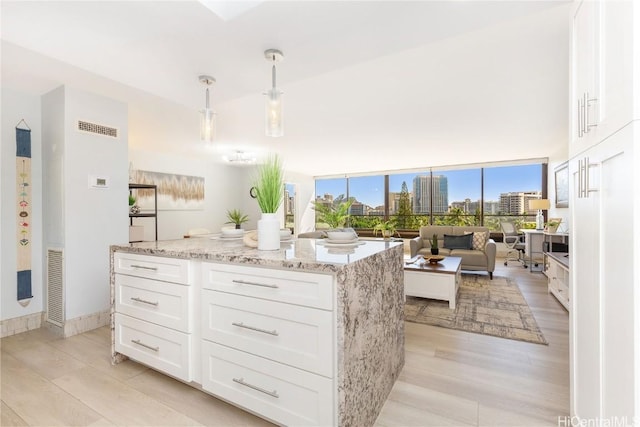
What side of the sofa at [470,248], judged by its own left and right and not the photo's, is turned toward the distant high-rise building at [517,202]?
back

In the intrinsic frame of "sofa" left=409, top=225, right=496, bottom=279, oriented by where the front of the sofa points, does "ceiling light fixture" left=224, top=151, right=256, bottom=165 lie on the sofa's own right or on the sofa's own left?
on the sofa's own right

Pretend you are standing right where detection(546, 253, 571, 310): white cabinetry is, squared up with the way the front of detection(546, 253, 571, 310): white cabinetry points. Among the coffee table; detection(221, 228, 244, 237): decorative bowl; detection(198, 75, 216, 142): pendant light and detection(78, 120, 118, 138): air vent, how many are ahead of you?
4

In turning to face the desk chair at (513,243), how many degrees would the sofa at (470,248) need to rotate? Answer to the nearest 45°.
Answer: approximately 135° to its left

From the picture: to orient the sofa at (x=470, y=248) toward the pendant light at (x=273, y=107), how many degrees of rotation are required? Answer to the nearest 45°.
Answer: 0° — it already faces it

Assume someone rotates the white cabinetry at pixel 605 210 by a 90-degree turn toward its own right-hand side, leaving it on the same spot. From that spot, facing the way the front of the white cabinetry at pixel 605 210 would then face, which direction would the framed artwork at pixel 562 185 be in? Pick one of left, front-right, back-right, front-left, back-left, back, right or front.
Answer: front-right

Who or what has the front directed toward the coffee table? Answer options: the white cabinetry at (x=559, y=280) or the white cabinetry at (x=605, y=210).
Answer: the white cabinetry at (x=559, y=280)

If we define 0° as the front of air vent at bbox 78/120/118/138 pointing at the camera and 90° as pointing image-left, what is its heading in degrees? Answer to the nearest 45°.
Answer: approximately 315°

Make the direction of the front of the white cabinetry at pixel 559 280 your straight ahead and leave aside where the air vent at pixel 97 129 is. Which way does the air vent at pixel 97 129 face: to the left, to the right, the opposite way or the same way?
the opposite way

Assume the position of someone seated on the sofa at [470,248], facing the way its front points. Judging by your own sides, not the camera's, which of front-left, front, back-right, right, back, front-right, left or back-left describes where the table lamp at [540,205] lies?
back-left

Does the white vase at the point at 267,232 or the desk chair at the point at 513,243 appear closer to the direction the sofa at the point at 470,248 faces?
the white vase
